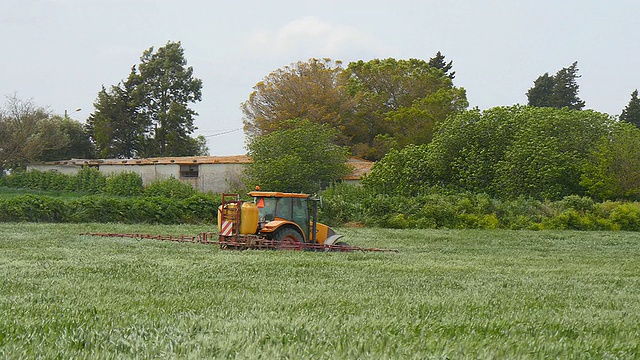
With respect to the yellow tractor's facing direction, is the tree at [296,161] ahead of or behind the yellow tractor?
ahead

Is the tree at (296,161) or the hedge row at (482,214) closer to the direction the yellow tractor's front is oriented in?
the hedge row

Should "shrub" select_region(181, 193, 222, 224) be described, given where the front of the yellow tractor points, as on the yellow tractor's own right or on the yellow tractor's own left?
on the yellow tractor's own left

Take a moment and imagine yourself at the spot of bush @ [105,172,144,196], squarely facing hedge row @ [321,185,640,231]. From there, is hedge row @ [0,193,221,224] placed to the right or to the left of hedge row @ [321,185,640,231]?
right

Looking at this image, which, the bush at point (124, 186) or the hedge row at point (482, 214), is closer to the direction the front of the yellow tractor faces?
the hedge row

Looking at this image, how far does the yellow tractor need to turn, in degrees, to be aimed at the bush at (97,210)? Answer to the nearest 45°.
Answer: approximately 90° to its left

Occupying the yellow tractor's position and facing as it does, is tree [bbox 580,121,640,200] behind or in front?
in front

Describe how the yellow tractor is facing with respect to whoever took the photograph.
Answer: facing away from the viewer and to the right of the viewer
